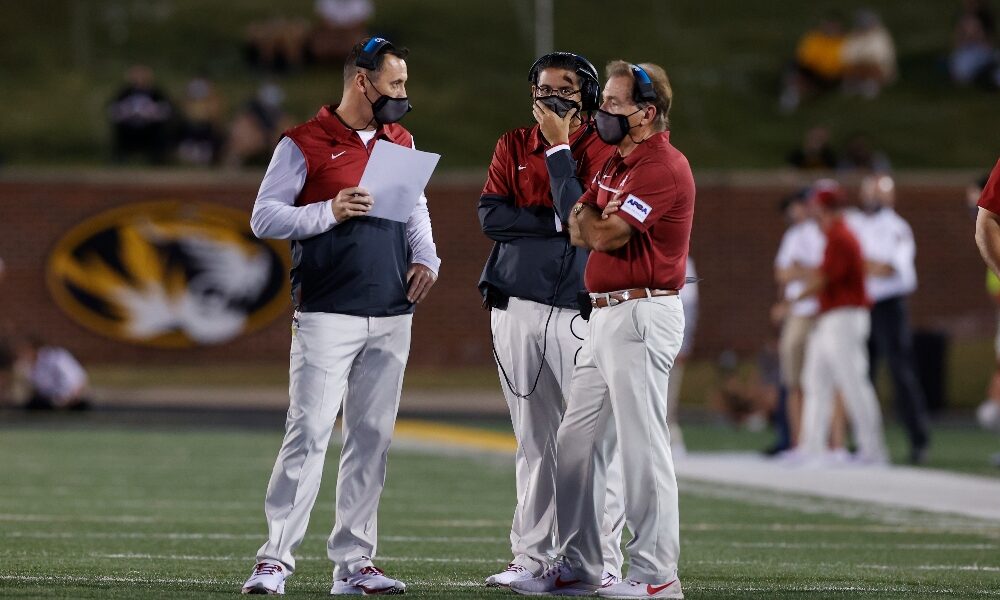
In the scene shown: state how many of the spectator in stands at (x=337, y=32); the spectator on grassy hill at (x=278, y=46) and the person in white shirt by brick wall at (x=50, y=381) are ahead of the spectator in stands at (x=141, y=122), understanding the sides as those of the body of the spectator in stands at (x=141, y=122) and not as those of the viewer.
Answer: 1

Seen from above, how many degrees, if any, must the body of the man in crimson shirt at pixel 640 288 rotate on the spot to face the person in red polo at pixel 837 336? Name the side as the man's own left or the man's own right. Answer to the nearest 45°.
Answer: approximately 135° to the man's own right

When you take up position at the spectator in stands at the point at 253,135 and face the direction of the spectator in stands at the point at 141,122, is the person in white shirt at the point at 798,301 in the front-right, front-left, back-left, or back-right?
back-left

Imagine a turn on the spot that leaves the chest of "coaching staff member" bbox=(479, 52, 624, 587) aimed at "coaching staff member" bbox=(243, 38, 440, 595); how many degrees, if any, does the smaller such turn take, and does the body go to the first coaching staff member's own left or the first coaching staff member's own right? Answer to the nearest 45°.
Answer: approximately 90° to the first coaching staff member's own right

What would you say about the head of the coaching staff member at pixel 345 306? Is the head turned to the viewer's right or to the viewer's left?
to the viewer's right

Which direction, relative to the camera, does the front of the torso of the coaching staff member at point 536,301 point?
toward the camera

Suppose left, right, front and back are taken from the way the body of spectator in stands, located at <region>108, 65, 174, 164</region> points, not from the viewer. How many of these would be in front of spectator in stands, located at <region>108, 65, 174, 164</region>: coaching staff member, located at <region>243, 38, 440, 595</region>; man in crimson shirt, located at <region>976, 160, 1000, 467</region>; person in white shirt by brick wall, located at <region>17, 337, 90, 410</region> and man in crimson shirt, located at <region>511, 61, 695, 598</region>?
4

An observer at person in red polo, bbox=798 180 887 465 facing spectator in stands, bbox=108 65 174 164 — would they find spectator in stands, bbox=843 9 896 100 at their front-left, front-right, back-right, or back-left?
front-right

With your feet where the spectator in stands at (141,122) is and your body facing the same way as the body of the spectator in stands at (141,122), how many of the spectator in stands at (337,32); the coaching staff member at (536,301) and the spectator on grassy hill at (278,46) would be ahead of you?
1

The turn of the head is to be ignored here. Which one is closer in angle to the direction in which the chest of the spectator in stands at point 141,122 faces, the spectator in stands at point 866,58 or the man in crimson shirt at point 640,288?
the man in crimson shirt

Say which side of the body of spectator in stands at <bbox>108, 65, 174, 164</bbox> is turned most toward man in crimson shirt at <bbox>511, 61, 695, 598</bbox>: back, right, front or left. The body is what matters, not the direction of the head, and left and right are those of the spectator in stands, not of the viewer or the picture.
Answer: front

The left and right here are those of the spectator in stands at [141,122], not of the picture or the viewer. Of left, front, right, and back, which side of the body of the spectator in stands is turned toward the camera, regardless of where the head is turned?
front
